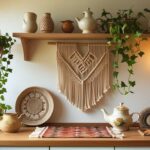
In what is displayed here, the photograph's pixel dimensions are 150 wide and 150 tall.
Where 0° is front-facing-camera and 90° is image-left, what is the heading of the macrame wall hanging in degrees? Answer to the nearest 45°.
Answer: approximately 0°

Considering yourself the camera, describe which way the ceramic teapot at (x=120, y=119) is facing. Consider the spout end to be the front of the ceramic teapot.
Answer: facing to the left of the viewer
